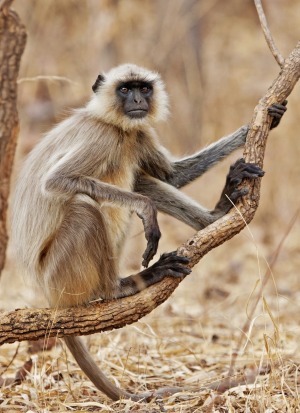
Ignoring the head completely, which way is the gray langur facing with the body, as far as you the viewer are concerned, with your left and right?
facing the viewer and to the right of the viewer
